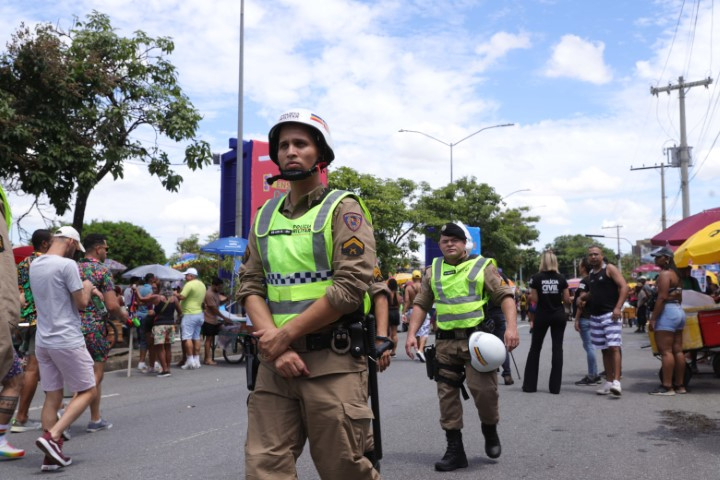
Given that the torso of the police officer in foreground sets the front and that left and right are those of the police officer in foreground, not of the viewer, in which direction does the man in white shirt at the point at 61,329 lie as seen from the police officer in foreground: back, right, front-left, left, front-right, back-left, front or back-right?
right

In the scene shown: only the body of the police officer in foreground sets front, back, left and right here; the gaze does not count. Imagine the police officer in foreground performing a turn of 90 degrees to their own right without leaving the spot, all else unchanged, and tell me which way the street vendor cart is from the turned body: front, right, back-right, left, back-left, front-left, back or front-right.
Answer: right

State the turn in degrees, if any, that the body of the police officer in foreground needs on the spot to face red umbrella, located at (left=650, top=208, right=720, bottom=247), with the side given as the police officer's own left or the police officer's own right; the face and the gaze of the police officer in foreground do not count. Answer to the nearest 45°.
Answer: approximately 180°

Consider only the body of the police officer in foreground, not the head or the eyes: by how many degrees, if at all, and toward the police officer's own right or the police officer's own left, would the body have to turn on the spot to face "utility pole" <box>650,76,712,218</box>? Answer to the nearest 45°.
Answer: approximately 180°

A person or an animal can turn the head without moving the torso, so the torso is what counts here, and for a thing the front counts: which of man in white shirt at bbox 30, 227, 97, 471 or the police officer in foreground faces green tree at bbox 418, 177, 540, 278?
the man in white shirt

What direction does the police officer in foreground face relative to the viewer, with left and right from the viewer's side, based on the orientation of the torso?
facing the viewer and to the left of the viewer

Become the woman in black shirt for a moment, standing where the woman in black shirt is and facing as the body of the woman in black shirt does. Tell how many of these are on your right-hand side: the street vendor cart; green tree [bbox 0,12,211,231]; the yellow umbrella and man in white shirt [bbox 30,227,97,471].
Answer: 2

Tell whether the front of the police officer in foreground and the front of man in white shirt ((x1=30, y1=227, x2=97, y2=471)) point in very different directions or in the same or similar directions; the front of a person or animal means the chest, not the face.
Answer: very different directions

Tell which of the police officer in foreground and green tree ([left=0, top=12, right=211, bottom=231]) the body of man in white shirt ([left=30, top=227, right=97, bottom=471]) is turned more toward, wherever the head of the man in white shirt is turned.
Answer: the green tree

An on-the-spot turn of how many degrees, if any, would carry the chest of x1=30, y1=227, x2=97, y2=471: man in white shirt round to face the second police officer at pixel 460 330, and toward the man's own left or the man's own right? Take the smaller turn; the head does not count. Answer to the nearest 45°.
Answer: approximately 90° to the man's own right

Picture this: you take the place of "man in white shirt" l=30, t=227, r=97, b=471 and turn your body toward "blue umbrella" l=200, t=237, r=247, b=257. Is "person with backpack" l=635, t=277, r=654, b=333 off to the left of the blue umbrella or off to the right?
right

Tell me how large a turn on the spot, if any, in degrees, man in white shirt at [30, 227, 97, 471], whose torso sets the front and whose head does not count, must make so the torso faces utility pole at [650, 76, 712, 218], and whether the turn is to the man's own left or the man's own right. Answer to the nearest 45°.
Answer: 0° — they already face it

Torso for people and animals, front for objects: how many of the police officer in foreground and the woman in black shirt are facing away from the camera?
1

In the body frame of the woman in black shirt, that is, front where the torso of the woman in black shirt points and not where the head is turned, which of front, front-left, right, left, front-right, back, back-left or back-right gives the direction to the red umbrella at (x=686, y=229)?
front-right

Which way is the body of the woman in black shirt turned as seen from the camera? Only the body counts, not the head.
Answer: away from the camera
